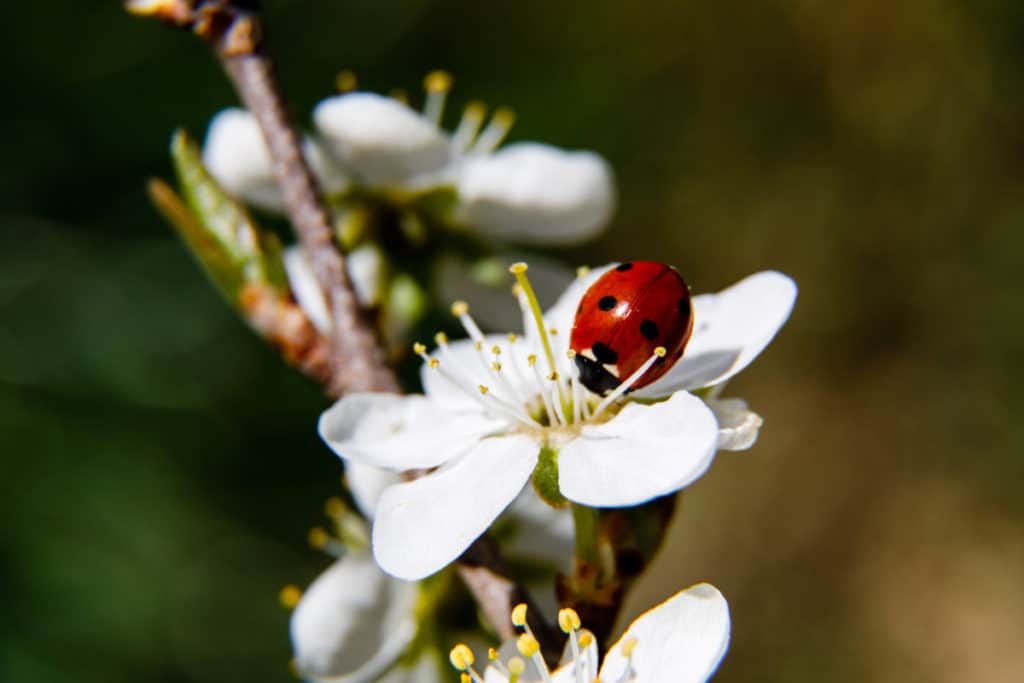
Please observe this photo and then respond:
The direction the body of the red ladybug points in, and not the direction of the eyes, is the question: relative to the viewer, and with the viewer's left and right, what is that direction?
facing the viewer and to the left of the viewer
